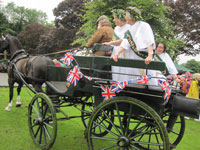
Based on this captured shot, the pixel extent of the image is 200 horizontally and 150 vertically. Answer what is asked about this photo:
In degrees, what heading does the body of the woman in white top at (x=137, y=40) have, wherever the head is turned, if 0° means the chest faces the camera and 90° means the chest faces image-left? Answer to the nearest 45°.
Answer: approximately 45°

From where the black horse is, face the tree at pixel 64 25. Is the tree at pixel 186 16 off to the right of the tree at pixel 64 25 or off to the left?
right

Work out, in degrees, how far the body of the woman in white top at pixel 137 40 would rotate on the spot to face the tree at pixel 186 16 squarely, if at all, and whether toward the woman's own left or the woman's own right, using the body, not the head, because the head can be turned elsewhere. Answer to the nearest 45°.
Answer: approximately 135° to the woman's own right

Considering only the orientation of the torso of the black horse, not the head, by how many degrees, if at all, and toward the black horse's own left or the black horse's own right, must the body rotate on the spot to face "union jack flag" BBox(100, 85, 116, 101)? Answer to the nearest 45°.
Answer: approximately 135° to the black horse's own left
